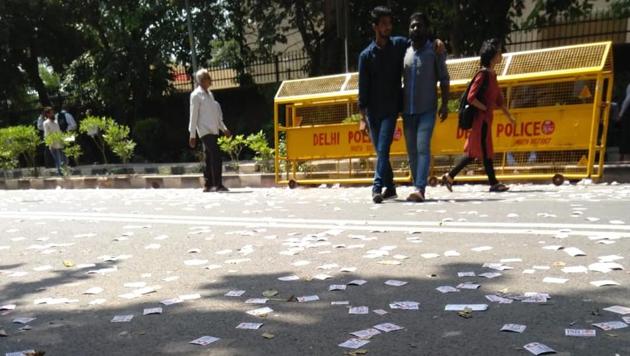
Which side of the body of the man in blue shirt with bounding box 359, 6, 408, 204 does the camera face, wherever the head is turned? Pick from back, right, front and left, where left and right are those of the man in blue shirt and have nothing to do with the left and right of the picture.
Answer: front

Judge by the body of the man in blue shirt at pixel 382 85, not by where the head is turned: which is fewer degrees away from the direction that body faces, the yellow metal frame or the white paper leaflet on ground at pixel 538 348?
the white paper leaflet on ground

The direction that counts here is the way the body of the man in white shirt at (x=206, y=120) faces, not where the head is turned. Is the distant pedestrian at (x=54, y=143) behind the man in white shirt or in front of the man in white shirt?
behind

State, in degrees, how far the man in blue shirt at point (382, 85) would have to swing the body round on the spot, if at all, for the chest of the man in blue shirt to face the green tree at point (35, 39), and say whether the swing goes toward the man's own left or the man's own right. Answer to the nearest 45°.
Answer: approximately 135° to the man's own right

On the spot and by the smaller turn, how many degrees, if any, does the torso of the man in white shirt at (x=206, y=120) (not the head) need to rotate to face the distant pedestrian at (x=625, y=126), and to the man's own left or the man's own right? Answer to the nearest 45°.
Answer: approximately 45° to the man's own left

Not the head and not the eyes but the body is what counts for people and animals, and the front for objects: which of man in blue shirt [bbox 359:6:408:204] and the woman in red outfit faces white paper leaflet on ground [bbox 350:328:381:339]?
the man in blue shirt

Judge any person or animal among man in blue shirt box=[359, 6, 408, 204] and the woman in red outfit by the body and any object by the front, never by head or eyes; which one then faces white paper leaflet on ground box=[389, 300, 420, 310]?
the man in blue shirt

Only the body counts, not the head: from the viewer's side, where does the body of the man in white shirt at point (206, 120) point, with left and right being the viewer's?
facing the viewer and to the right of the viewer
